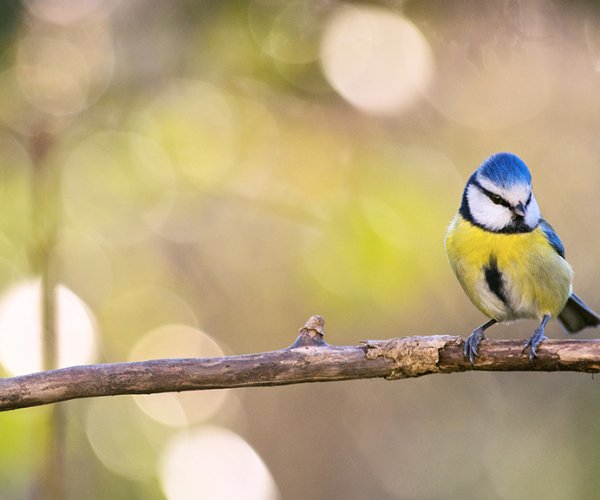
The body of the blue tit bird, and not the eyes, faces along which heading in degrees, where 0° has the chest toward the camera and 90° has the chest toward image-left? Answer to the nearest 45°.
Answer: approximately 45°
